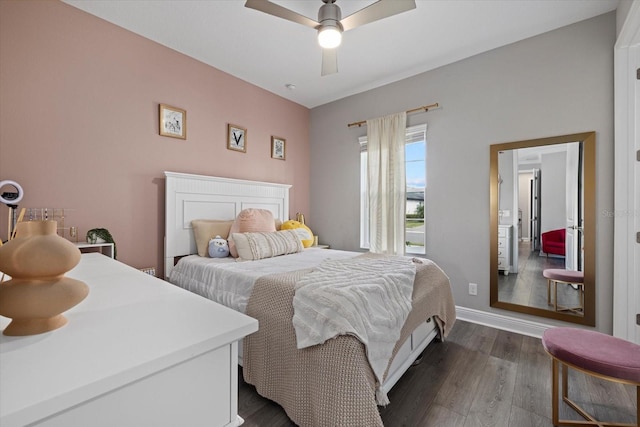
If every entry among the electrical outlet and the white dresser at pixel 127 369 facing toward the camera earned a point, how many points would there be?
1

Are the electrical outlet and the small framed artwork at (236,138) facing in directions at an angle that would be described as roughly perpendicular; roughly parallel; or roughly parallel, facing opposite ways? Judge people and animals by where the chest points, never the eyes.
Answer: roughly perpendicular

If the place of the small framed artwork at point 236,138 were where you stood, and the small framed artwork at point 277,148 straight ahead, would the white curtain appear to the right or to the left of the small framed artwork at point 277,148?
right

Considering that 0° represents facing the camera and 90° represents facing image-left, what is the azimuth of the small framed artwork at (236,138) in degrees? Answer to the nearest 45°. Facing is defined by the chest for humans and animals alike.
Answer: approximately 315°

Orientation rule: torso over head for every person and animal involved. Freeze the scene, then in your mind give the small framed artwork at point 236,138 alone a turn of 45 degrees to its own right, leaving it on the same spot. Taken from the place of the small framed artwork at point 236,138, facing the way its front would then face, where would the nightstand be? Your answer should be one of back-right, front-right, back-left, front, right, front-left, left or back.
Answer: front-right

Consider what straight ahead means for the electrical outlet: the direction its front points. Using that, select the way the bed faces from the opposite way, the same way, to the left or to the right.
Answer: to the left

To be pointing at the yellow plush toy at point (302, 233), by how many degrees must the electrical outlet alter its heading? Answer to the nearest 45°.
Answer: approximately 90° to its right

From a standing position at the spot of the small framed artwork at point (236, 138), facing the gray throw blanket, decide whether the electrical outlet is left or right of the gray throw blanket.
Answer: left

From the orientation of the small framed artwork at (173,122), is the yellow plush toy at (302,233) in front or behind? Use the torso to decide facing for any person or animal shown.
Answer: in front

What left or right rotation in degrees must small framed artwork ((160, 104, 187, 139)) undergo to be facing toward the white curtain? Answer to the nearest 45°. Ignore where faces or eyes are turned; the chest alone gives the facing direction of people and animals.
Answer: approximately 45° to its left

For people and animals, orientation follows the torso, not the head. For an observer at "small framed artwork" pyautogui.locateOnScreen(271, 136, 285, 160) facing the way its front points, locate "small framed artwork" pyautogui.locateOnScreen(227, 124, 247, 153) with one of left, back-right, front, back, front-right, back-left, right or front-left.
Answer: right

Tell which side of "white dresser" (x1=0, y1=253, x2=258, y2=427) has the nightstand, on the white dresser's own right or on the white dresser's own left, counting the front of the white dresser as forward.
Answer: on the white dresser's own left

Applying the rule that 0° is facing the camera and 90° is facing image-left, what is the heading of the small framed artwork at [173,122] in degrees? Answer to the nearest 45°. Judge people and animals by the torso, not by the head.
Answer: approximately 315°
